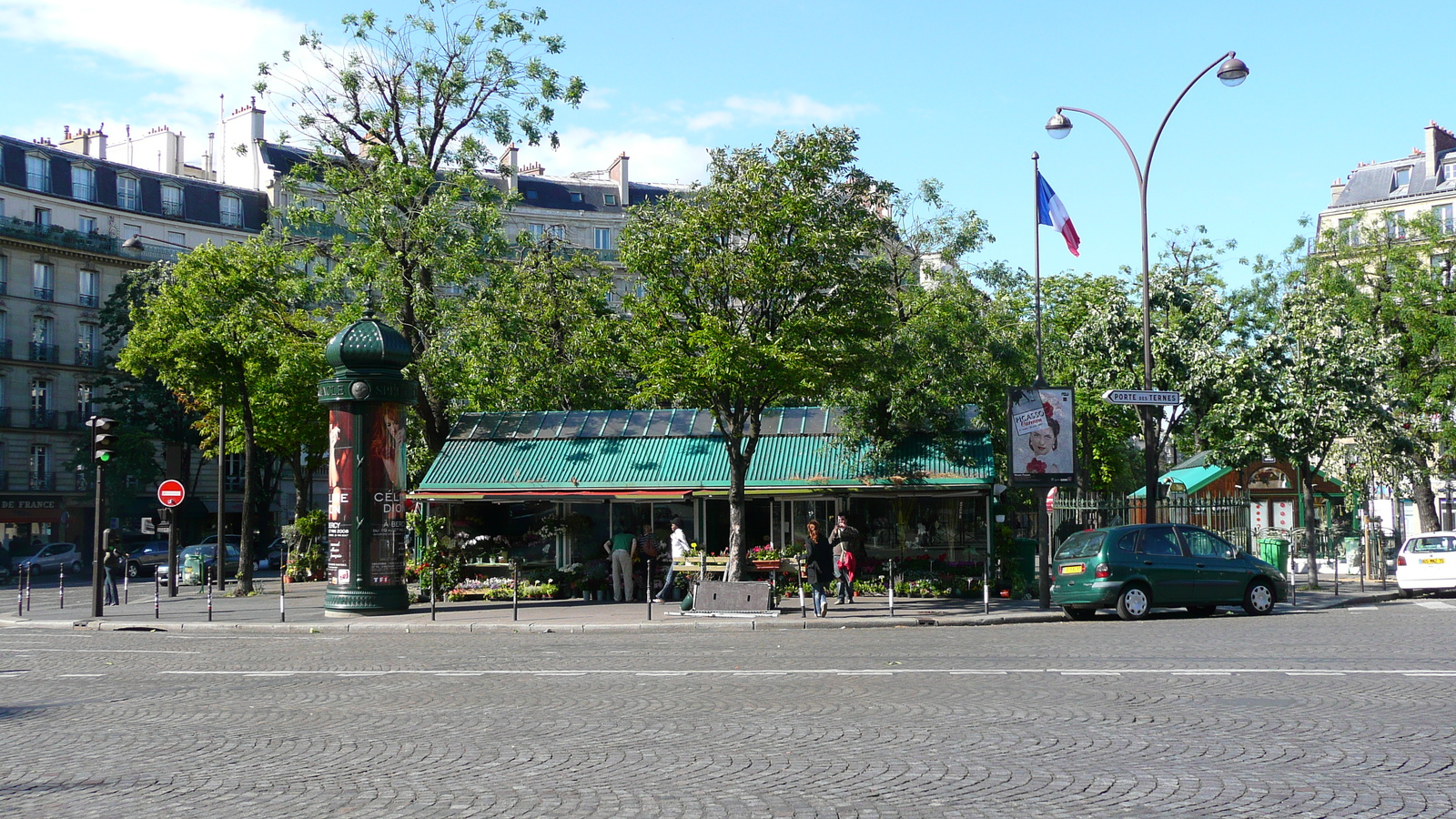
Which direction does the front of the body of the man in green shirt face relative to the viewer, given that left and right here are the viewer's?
facing away from the viewer

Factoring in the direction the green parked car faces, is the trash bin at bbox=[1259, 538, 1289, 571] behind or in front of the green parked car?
in front

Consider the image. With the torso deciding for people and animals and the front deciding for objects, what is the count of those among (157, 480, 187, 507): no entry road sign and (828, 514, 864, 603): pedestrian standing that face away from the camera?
0

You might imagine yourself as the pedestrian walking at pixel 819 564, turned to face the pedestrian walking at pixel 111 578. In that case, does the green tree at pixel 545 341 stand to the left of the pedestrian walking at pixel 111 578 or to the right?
right

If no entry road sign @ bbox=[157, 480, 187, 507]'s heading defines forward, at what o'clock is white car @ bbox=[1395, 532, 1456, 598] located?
The white car is roughly at 10 o'clock from the no entry road sign.

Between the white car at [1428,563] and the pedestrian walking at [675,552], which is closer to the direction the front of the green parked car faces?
the white car

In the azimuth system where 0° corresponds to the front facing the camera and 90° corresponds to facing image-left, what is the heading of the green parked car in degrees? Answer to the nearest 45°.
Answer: approximately 225°

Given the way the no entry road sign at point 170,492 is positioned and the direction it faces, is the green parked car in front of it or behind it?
in front

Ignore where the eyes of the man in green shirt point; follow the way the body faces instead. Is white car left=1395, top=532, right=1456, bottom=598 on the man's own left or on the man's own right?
on the man's own right

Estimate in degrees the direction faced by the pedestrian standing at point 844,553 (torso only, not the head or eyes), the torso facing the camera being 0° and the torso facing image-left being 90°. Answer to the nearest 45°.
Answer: approximately 0°
